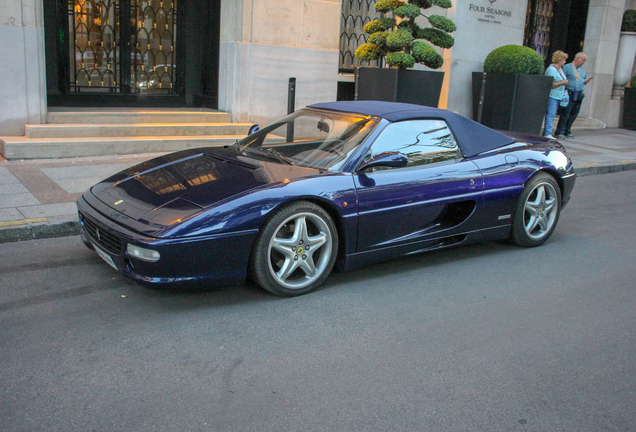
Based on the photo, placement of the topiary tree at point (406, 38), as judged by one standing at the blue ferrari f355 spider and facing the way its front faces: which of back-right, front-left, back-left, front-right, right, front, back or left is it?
back-right

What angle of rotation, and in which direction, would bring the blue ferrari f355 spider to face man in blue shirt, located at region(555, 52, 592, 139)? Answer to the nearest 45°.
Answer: approximately 180°

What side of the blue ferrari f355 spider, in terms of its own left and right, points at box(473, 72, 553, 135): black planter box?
back

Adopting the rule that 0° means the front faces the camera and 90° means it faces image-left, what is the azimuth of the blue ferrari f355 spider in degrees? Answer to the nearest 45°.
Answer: approximately 45°

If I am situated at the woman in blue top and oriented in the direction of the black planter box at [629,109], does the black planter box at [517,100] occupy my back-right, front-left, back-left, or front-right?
back-left

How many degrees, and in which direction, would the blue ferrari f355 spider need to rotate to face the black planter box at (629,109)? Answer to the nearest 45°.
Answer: approximately 180°

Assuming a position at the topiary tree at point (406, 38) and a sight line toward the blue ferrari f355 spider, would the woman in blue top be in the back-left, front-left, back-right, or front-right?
back-left

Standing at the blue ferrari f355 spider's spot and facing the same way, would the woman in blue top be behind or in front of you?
behind

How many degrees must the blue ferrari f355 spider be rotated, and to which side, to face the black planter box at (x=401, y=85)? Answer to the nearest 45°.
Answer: approximately 135° to its right
